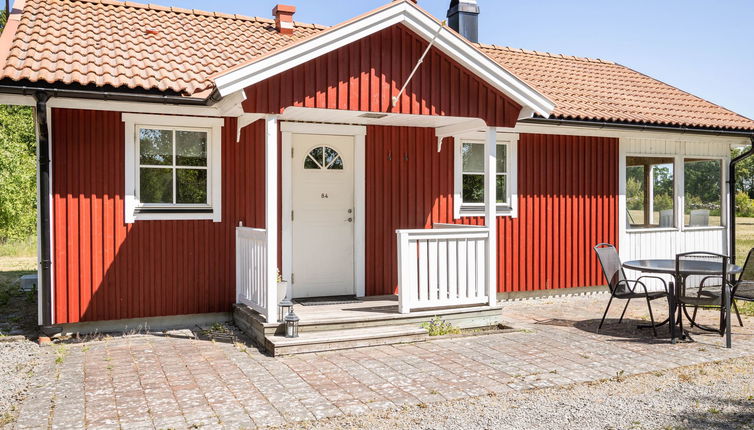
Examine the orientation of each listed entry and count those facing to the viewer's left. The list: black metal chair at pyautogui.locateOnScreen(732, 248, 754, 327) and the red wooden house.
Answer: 1

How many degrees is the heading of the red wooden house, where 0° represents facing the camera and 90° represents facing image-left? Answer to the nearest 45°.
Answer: approximately 315°

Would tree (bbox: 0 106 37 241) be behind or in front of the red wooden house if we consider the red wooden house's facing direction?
behind

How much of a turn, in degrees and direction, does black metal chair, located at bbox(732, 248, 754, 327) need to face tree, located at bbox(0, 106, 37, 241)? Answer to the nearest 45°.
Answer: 0° — it already faces it

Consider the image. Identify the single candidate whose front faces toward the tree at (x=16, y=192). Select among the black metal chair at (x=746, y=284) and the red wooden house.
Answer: the black metal chair

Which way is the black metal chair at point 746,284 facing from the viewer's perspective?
to the viewer's left

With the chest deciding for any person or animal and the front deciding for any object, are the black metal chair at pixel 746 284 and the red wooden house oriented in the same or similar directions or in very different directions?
very different directions

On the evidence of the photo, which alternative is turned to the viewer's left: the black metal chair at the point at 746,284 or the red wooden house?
the black metal chair

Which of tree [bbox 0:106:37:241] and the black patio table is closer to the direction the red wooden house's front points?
the black patio table

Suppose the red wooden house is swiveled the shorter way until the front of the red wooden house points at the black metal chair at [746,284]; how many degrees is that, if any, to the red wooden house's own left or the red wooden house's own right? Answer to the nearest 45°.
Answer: approximately 45° to the red wooden house's own left
